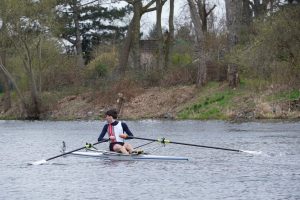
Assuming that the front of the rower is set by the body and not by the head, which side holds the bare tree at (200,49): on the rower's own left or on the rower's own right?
on the rower's own left

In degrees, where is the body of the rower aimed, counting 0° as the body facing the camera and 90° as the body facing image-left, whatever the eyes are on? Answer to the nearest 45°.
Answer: approximately 315°

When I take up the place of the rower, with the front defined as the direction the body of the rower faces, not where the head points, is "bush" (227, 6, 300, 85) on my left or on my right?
on my left
